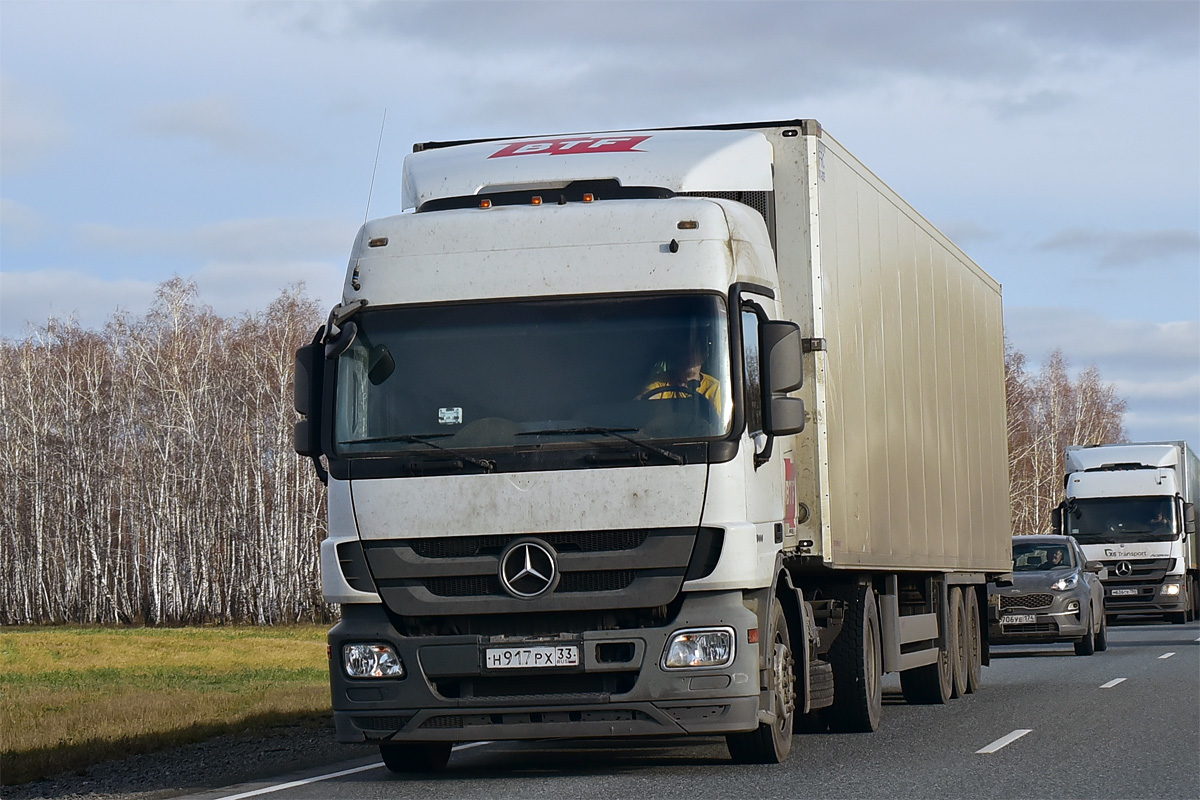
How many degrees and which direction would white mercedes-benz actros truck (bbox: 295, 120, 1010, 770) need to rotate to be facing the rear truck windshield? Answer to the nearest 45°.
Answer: approximately 180°

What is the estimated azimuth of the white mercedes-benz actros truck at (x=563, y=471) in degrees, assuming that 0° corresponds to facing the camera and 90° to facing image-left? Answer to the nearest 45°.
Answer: approximately 0°

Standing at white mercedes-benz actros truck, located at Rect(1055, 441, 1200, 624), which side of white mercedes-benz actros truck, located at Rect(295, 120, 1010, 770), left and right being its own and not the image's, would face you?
back

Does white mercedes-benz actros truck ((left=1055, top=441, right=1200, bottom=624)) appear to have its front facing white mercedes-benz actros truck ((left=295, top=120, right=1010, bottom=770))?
yes

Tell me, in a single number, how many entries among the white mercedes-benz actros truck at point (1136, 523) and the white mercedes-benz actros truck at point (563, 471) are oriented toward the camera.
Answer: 2

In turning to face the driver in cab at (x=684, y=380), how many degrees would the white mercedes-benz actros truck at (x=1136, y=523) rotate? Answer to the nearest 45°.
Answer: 0° — it already faces them
